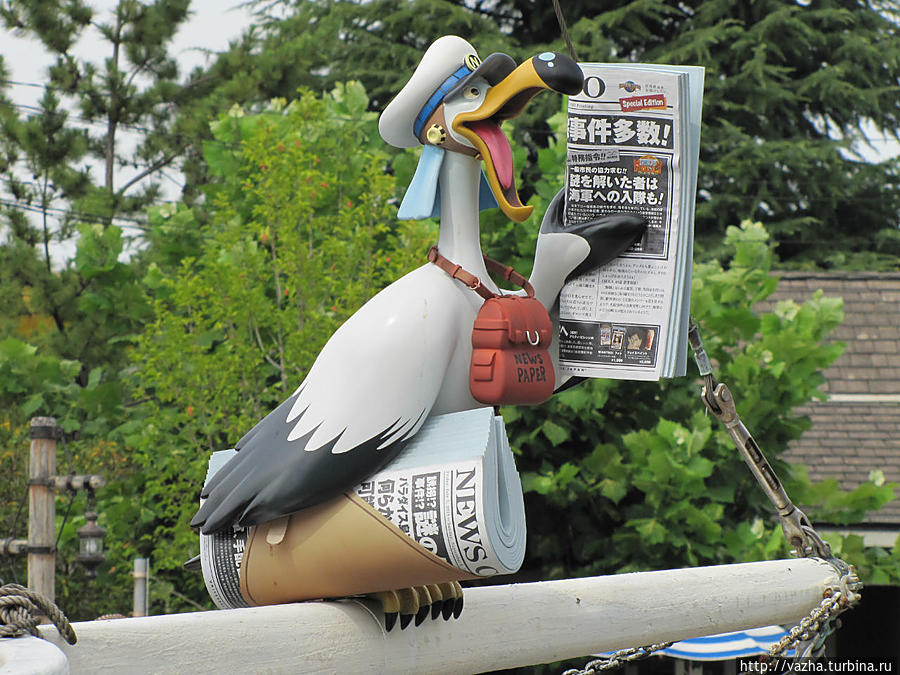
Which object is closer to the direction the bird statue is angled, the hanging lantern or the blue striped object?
the blue striped object

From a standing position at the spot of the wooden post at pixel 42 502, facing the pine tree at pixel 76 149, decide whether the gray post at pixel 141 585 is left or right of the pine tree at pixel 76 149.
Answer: right

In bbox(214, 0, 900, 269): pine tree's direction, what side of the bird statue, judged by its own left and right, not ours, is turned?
left

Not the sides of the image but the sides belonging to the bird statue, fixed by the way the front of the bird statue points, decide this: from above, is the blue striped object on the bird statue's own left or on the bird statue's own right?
on the bird statue's own left

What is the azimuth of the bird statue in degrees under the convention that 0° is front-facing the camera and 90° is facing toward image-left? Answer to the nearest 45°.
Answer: approximately 270°
